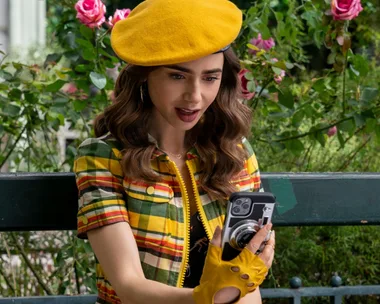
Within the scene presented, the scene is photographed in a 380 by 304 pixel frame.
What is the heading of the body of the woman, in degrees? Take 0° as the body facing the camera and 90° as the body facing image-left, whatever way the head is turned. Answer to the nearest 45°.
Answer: approximately 315°

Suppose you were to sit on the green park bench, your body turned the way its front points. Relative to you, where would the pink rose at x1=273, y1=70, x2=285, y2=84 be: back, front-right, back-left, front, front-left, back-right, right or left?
back

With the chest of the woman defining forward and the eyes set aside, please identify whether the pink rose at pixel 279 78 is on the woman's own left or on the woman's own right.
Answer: on the woman's own left

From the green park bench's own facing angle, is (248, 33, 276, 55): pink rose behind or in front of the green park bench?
behind

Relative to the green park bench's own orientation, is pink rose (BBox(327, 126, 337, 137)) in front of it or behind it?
behind

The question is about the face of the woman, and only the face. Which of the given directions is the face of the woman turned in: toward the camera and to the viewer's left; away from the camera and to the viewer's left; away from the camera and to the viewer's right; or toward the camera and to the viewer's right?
toward the camera and to the viewer's right

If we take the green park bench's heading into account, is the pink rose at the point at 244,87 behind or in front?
behind

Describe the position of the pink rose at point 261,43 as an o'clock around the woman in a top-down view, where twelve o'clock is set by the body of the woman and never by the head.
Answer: The pink rose is roughly at 8 o'clock from the woman.
